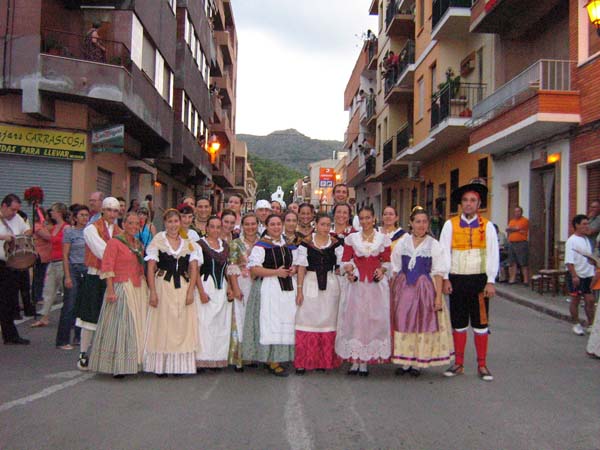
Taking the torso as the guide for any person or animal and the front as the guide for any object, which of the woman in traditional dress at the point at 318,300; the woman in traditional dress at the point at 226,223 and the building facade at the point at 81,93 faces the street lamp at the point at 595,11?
the building facade

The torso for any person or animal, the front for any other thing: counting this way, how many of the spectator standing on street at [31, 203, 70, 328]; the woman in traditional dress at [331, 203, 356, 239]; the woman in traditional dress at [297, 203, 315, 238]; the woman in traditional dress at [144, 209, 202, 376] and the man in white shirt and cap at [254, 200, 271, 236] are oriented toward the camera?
4

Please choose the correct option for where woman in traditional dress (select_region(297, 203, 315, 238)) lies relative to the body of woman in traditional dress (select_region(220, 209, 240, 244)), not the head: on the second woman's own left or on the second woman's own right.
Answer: on the second woman's own left

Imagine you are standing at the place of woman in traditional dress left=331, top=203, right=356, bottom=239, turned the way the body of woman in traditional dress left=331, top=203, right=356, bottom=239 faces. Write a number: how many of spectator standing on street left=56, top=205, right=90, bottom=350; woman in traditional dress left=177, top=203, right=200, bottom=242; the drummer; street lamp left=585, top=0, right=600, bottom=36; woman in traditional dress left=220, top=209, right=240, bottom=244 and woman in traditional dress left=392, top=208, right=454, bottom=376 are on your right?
4

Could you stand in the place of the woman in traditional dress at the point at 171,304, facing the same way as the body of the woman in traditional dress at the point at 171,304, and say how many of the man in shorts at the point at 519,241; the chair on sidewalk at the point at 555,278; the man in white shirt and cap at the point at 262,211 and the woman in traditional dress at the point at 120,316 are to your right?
1

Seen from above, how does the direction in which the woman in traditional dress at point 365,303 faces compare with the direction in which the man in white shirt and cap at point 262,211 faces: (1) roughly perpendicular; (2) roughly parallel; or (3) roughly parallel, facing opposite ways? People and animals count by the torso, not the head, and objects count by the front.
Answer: roughly parallel

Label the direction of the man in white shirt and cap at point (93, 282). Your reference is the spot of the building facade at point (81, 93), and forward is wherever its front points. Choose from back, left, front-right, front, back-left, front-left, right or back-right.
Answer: front-right

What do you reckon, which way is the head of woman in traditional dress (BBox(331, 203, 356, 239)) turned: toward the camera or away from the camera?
toward the camera

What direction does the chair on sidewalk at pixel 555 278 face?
to the viewer's left

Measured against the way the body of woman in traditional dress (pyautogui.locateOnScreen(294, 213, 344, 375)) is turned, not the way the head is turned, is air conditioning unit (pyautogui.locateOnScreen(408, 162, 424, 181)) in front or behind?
behind

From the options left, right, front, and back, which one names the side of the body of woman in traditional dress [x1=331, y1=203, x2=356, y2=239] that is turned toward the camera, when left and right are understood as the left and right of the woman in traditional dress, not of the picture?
front

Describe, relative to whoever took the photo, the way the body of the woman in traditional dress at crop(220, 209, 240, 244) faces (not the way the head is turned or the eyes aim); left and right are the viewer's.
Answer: facing the viewer

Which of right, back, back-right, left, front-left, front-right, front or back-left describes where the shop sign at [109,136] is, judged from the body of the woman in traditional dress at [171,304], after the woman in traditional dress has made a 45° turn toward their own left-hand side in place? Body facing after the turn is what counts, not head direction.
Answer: back-left

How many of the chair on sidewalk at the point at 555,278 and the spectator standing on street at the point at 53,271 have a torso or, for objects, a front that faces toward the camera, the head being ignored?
0

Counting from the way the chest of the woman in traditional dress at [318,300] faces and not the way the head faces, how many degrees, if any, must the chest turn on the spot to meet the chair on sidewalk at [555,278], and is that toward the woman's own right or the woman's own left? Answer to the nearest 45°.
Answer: approximately 135° to the woman's own left
